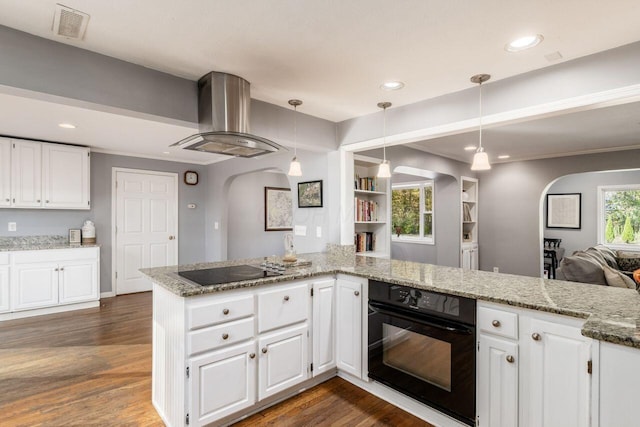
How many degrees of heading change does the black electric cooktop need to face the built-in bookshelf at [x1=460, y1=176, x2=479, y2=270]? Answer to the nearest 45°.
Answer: approximately 90° to its left

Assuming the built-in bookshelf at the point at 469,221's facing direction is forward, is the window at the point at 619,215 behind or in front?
behind

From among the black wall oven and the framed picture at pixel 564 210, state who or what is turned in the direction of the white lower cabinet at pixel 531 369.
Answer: the framed picture

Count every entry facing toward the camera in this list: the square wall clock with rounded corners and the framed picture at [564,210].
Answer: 2

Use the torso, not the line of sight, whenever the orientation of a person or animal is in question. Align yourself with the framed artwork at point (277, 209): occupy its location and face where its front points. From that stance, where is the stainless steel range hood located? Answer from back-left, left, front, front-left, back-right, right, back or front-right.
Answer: front-right

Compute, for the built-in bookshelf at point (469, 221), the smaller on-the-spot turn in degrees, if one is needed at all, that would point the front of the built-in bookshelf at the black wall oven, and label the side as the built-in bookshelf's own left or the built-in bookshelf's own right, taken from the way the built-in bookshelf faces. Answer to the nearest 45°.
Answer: approximately 45° to the built-in bookshelf's own left

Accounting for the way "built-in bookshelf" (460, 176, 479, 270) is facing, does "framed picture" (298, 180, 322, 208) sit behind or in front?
in front

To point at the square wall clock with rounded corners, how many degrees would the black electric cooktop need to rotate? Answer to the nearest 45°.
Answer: approximately 135° to its left
